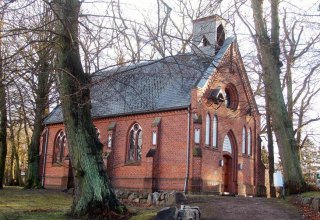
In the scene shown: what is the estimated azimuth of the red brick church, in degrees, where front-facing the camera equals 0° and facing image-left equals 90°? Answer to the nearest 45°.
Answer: approximately 315°

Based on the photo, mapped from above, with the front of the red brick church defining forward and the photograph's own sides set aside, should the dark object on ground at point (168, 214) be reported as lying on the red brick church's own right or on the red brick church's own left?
on the red brick church's own right

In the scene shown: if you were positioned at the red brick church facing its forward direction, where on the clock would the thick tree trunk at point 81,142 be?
The thick tree trunk is roughly at 2 o'clock from the red brick church.

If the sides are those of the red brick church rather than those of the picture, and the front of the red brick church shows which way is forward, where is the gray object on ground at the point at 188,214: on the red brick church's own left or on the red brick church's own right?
on the red brick church's own right
